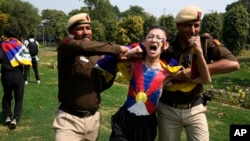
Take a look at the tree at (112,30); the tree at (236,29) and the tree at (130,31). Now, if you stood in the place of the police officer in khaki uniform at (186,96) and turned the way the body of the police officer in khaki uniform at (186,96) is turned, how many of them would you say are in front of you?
0

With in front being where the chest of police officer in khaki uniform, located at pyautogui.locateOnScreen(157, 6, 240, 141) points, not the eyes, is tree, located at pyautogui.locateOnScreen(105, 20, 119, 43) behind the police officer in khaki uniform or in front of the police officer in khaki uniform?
behind

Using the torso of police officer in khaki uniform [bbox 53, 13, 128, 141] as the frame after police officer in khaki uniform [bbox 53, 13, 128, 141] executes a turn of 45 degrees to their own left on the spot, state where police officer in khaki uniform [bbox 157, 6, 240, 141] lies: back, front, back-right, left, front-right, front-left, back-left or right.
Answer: front

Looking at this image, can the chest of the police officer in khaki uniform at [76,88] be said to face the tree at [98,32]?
no

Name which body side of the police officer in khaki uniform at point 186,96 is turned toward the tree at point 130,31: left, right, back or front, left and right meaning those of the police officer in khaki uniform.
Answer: back

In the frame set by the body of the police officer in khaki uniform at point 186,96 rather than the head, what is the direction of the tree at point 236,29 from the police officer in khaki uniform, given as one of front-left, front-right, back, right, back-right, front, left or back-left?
back

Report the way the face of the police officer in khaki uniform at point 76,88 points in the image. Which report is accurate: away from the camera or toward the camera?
toward the camera

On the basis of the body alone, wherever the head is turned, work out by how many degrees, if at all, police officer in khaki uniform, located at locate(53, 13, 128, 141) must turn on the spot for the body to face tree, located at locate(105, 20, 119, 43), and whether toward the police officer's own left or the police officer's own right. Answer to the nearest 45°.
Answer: approximately 135° to the police officer's own left

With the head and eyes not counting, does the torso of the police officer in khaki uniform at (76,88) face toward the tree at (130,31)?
no

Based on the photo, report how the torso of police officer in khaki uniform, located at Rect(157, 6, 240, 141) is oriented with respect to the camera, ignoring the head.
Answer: toward the camera

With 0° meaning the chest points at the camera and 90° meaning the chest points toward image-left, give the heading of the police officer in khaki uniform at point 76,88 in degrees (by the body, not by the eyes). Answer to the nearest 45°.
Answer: approximately 315°

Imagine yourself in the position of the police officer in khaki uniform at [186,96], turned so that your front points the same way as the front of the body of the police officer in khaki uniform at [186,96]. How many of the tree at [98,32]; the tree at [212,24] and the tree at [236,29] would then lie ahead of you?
0

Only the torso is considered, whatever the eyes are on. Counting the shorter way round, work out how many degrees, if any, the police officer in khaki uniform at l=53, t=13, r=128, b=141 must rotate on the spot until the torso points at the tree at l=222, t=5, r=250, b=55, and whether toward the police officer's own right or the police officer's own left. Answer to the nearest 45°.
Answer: approximately 90° to the police officer's own left
